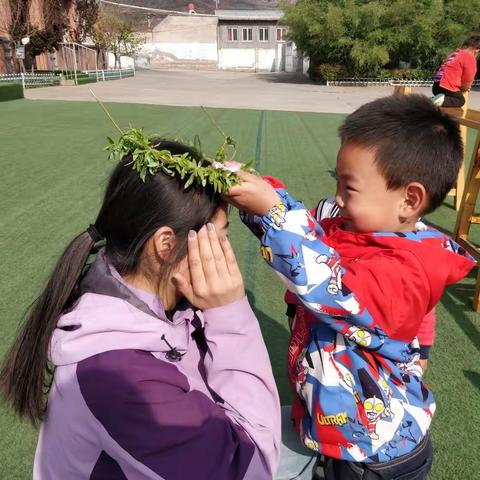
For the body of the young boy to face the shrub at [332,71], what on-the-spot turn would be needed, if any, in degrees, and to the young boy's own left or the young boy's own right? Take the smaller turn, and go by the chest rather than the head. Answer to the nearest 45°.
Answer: approximately 90° to the young boy's own right

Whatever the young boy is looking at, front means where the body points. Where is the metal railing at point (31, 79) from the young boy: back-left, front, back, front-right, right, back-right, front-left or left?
front-right

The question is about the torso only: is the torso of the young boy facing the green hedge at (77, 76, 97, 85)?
no

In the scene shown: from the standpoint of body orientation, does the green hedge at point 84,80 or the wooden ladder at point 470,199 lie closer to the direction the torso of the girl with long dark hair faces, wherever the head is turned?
the wooden ladder

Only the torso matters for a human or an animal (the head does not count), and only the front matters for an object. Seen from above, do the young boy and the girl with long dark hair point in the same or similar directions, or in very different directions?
very different directions

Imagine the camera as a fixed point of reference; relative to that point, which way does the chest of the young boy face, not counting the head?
to the viewer's left

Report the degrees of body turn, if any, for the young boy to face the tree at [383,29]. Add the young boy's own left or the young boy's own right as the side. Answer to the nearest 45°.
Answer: approximately 90° to the young boy's own right

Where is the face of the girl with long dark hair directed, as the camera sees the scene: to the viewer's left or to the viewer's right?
to the viewer's right

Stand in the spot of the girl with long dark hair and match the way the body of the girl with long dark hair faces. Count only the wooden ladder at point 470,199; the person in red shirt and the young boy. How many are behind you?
0

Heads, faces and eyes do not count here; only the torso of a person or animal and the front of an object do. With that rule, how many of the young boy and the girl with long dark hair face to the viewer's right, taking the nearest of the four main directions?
1

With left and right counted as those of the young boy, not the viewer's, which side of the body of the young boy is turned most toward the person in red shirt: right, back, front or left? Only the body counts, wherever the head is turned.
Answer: right

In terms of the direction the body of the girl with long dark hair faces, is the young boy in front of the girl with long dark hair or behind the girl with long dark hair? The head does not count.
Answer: in front

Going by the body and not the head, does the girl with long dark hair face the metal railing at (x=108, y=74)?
no

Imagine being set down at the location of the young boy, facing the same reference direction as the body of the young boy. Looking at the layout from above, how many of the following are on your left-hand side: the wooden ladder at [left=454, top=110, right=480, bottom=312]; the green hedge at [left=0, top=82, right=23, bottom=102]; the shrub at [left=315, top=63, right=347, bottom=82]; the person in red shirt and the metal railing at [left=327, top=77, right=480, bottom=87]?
0

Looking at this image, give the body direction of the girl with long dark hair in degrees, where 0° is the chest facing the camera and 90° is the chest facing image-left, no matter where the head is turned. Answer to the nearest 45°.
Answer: approximately 270°

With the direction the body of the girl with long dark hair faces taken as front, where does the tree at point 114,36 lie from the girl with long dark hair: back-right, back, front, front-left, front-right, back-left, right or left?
left

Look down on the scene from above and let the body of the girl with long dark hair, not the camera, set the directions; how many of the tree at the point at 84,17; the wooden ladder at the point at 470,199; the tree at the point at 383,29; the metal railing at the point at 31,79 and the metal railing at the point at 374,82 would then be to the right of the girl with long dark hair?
0
